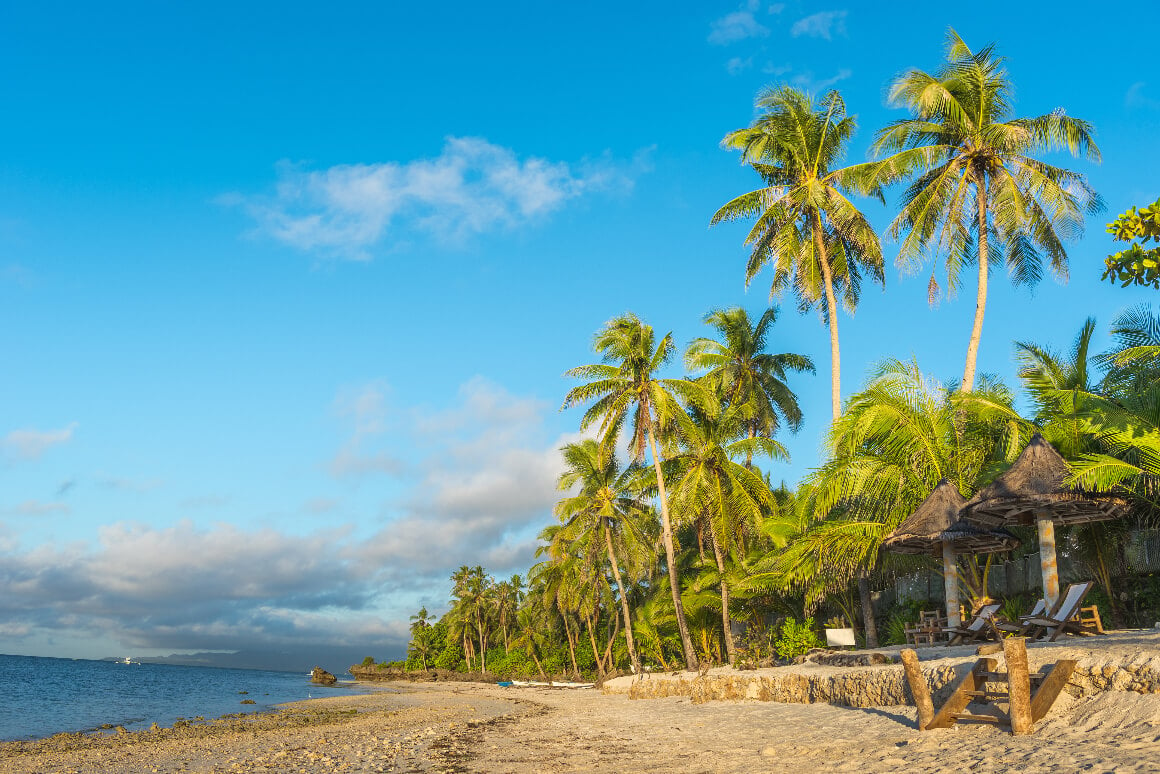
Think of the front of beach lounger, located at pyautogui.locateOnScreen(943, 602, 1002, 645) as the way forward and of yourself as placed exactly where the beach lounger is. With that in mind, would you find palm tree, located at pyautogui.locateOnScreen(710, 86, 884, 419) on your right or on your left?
on your right

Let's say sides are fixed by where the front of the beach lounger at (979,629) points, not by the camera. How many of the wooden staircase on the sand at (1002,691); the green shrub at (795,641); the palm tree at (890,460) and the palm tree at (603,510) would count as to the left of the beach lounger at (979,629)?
1

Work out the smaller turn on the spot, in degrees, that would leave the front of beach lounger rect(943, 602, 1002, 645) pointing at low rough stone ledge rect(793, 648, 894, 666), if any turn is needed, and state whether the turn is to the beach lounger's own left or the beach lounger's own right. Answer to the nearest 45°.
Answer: approximately 45° to the beach lounger's own right

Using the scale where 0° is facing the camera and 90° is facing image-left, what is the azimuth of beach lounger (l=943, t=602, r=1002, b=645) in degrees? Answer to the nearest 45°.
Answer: approximately 90°

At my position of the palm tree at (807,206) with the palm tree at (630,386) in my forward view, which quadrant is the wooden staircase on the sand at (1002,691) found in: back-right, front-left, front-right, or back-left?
back-left

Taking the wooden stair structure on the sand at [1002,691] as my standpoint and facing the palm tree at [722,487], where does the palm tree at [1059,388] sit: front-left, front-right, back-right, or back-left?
front-right

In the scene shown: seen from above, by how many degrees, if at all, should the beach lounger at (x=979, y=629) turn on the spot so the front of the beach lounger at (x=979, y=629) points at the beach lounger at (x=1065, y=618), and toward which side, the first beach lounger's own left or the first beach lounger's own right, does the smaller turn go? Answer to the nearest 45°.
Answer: approximately 135° to the first beach lounger's own left
